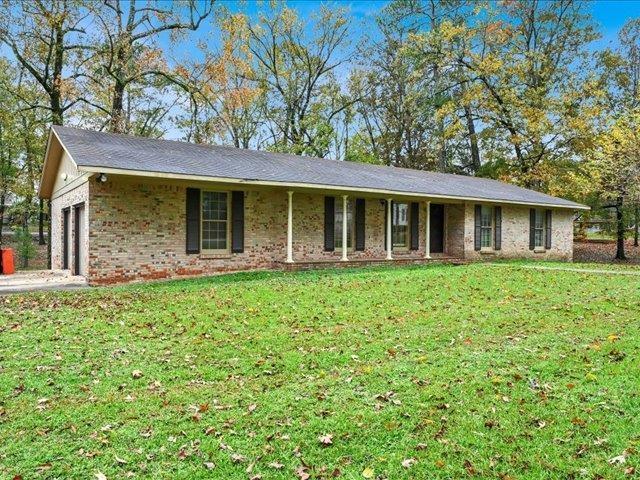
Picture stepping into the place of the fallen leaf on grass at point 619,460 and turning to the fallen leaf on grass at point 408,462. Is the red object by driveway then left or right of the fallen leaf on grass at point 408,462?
right

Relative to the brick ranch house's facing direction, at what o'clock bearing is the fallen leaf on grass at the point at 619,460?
The fallen leaf on grass is roughly at 1 o'clock from the brick ranch house.

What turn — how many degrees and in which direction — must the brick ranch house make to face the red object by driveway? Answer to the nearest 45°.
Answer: approximately 135° to its right

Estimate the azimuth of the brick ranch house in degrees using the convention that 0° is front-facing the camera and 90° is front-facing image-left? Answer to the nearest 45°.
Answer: approximately 315°

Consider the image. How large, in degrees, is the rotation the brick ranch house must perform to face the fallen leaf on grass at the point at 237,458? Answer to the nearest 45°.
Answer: approximately 45° to its right

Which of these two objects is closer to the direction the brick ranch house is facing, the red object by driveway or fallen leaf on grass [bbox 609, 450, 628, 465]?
the fallen leaf on grass

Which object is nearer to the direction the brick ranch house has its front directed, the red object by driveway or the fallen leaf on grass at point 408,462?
the fallen leaf on grass

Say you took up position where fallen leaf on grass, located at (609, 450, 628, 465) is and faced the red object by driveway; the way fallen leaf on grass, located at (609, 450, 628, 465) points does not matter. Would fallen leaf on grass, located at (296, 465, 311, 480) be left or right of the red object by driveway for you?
left
